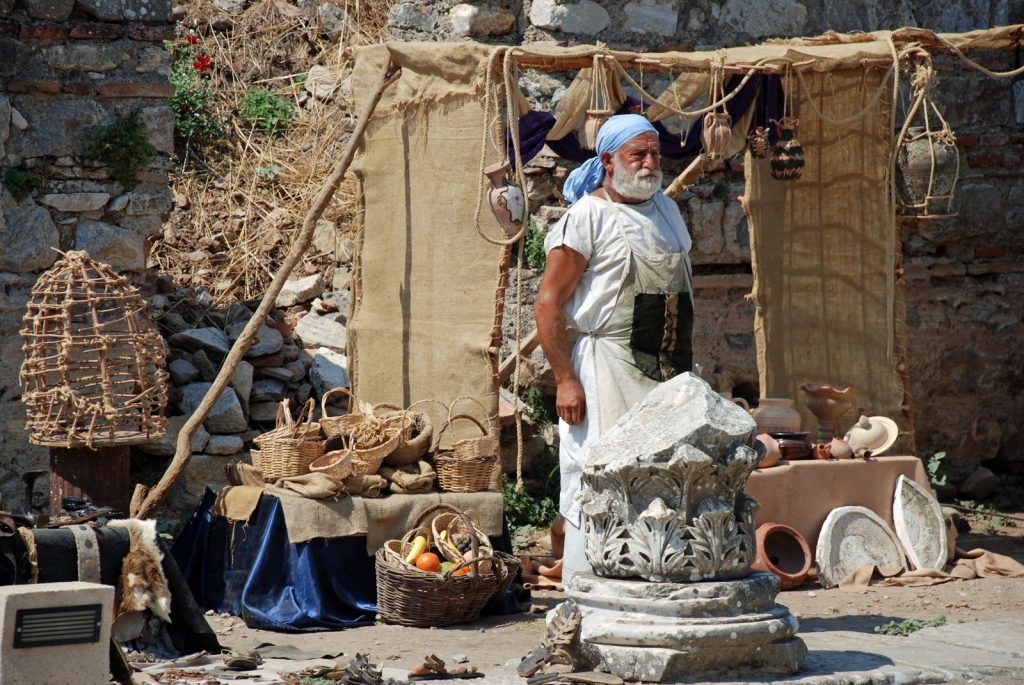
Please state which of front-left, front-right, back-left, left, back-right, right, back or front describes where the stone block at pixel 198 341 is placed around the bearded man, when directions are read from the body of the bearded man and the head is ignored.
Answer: back

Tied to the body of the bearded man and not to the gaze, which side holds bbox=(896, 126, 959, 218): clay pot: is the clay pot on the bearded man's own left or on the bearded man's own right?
on the bearded man's own left

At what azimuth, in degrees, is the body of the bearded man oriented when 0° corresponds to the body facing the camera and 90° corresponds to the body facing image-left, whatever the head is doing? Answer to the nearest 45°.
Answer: approximately 315°

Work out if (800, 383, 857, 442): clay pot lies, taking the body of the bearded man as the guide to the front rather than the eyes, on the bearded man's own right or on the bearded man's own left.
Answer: on the bearded man's own left

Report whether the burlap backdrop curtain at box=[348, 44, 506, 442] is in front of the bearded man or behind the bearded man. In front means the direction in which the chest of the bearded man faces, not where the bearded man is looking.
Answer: behind

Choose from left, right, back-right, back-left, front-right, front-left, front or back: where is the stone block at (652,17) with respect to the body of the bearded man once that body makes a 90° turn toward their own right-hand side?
back-right

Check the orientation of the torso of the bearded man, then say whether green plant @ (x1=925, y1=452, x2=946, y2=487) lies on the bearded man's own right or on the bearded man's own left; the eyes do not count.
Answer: on the bearded man's own left

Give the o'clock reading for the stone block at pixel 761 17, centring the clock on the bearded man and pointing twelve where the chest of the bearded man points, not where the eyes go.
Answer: The stone block is roughly at 8 o'clock from the bearded man.

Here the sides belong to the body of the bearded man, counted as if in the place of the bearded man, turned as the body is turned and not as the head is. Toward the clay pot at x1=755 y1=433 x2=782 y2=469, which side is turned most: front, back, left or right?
left

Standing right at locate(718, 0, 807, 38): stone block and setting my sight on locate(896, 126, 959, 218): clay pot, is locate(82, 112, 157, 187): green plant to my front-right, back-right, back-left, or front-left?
back-right
